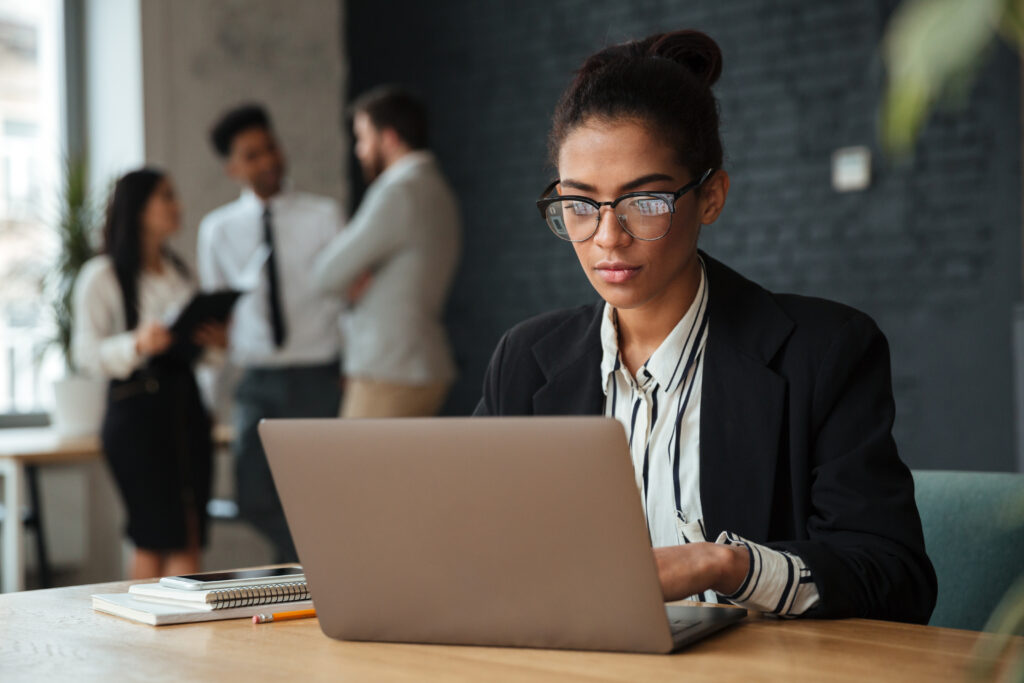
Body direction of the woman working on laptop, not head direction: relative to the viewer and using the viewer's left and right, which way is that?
facing the viewer and to the left of the viewer

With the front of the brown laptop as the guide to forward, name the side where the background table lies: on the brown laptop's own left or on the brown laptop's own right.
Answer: on the brown laptop's own left

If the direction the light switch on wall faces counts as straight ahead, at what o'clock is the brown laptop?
The brown laptop is roughly at 12 o'clock from the light switch on wall.

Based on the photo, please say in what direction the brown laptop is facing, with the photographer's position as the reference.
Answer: facing away from the viewer and to the right of the viewer

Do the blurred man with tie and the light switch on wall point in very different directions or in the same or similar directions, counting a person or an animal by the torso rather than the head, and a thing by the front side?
same or similar directions

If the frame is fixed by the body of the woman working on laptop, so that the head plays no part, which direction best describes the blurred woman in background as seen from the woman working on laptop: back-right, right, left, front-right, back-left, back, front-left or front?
right

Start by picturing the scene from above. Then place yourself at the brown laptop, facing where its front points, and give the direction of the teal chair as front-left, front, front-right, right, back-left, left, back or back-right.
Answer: front

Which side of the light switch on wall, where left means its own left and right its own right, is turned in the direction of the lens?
front

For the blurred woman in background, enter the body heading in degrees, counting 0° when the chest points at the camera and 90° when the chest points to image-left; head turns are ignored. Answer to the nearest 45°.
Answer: approximately 315°

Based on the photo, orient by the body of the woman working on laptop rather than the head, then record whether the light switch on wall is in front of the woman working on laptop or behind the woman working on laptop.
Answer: behind

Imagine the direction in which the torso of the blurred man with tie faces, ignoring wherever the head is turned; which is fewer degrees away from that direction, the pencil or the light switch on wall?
the pencil

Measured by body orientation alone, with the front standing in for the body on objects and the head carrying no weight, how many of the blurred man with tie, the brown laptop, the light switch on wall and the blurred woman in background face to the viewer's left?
0

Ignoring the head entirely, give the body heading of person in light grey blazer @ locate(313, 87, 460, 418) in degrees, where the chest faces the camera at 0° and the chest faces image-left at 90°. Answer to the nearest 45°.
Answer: approximately 90°

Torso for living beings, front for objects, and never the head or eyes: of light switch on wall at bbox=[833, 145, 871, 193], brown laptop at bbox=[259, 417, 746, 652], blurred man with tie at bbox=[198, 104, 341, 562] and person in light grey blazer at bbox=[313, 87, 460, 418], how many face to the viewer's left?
1

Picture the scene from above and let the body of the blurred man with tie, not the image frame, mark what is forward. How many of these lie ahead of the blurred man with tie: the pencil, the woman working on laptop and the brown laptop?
3

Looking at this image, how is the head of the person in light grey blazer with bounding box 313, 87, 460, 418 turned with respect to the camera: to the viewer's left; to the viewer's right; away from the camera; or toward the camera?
to the viewer's left
